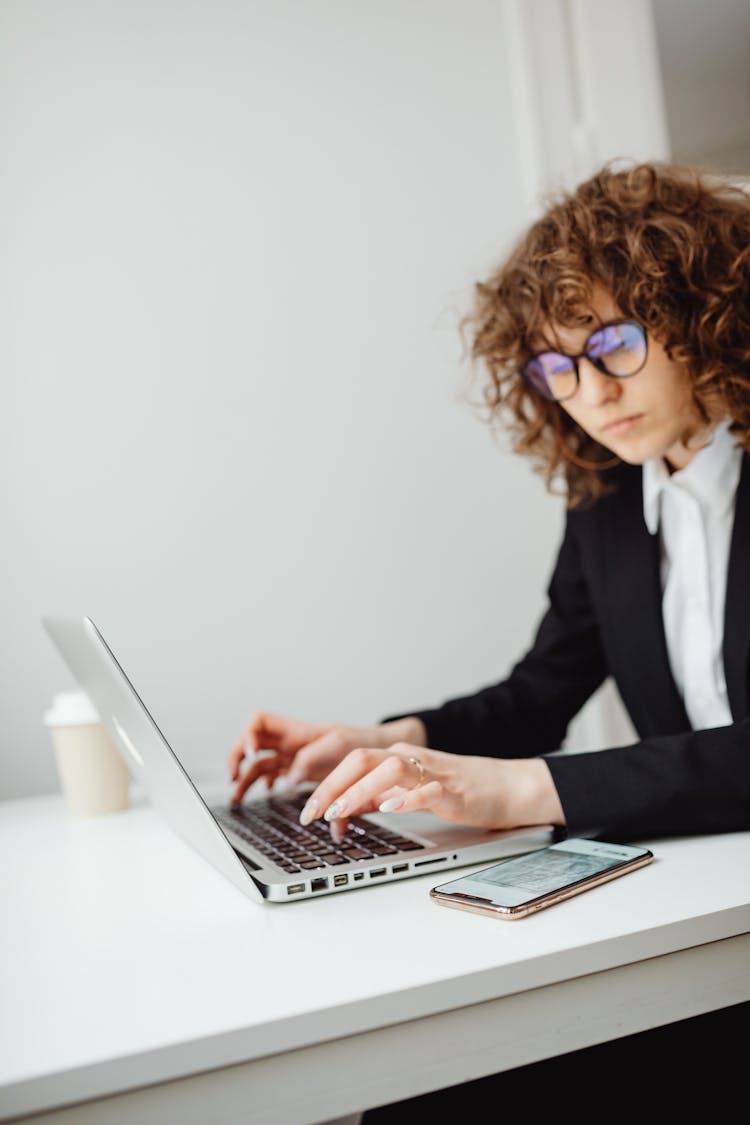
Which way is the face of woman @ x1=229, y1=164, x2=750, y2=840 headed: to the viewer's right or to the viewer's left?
to the viewer's left

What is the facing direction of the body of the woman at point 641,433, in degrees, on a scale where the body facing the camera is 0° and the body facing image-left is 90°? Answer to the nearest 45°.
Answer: approximately 45°

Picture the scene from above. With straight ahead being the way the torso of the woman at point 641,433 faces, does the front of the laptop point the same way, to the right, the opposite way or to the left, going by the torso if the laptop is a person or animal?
the opposite way

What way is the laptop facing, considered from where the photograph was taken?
facing away from the viewer and to the right of the viewer
